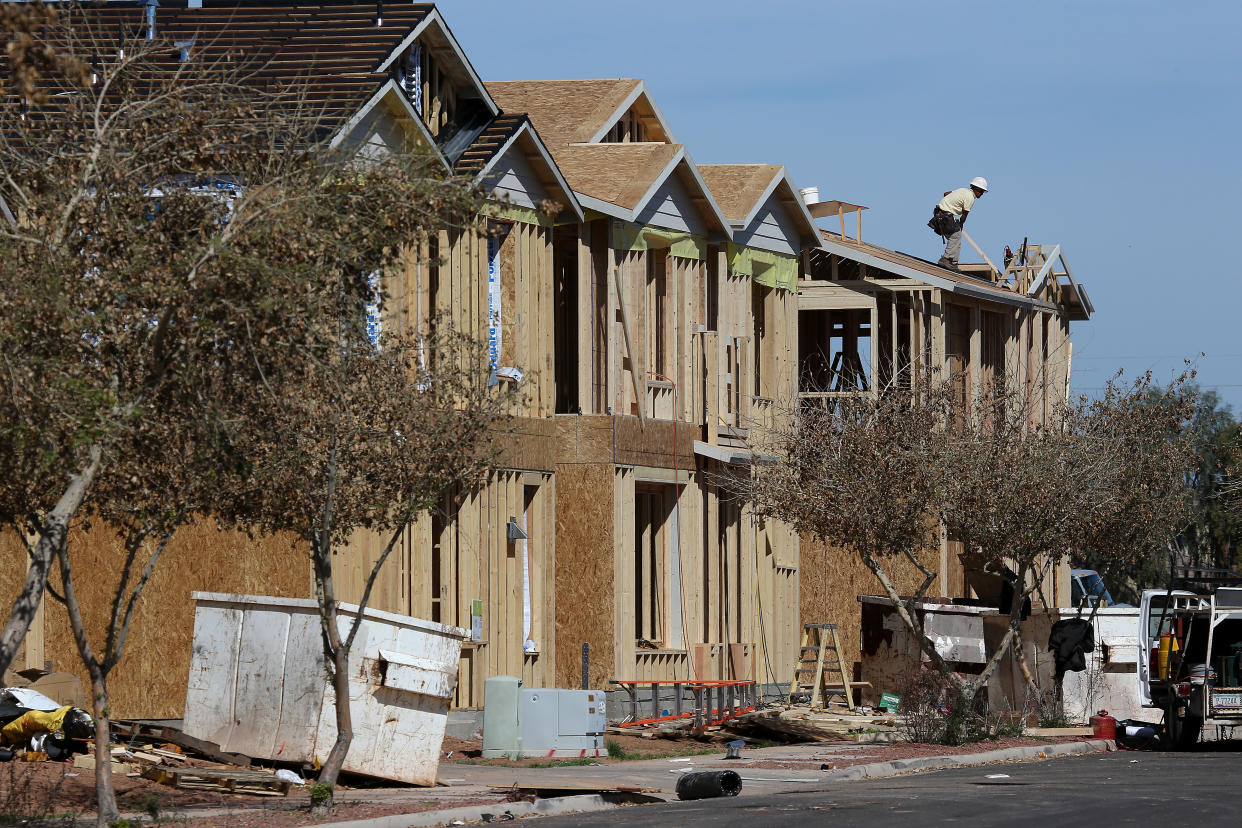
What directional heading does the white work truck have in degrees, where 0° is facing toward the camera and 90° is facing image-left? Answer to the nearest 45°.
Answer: approximately 180°

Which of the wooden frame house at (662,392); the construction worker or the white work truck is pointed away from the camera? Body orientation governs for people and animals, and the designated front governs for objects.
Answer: the white work truck

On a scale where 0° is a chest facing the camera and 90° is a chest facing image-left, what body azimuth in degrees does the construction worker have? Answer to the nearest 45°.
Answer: approximately 270°

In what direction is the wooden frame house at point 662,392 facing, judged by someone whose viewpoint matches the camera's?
facing the viewer and to the right of the viewer

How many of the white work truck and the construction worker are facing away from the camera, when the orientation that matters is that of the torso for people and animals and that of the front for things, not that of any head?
1

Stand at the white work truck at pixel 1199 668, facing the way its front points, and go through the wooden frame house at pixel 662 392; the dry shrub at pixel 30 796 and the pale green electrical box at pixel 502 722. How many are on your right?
0

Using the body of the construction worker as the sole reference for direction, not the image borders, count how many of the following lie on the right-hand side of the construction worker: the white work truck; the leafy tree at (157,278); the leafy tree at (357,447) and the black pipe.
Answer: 4

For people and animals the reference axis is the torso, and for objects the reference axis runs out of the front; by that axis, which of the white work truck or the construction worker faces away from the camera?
the white work truck

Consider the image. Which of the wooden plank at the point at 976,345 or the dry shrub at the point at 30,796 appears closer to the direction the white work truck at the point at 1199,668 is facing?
the wooden plank

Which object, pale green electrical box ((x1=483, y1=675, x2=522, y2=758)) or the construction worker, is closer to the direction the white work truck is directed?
the construction worker

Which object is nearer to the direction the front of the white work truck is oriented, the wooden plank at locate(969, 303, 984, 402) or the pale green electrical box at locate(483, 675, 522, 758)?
the wooden plank

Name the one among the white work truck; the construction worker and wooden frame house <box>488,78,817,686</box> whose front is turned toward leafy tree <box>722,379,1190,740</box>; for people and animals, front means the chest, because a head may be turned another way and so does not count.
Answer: the wooden frame house

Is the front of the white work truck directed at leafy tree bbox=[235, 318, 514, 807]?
no

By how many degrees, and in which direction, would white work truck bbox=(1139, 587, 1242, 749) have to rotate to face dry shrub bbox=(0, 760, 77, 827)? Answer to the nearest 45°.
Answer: approximately 135° to its left

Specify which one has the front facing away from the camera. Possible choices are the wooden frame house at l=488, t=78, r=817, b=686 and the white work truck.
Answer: the white work truck

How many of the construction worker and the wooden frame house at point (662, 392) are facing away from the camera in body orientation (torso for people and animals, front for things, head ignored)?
0
